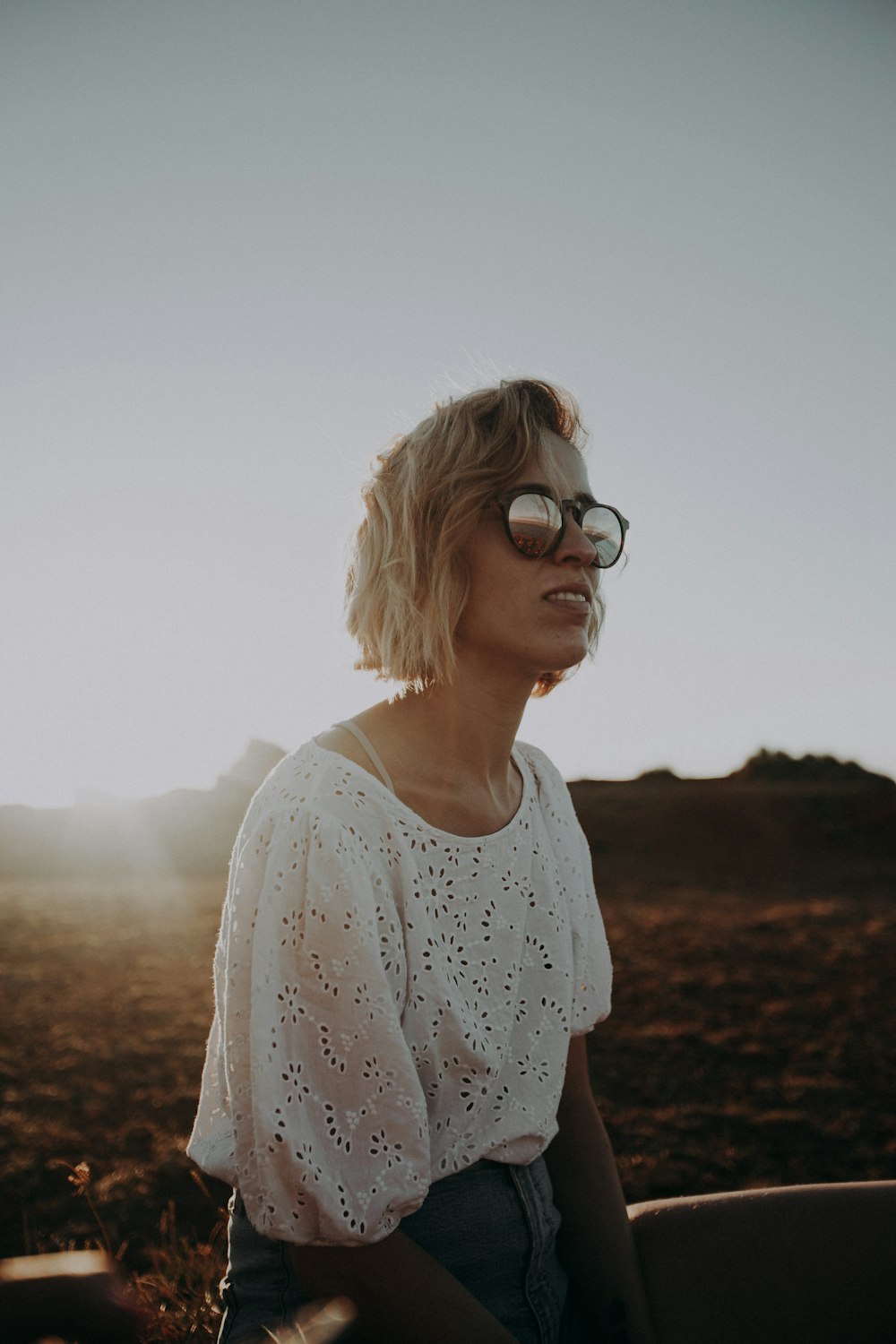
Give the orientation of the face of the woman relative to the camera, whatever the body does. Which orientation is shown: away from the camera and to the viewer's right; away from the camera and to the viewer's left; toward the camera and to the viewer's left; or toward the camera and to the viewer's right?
toward the camera and to the viewer's right

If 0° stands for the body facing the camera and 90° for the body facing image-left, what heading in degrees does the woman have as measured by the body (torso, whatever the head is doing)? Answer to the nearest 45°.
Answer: approximately 315°
